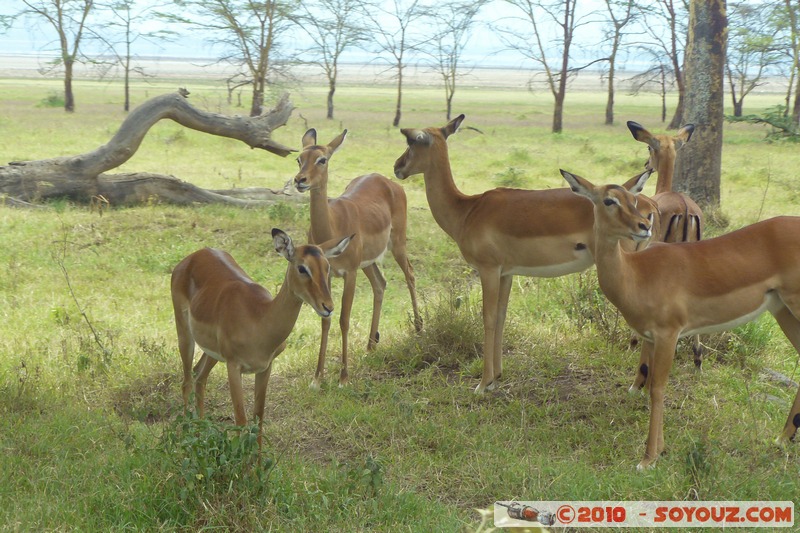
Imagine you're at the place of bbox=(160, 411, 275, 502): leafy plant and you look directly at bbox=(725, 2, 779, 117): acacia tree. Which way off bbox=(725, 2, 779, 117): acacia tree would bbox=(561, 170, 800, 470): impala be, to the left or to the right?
right

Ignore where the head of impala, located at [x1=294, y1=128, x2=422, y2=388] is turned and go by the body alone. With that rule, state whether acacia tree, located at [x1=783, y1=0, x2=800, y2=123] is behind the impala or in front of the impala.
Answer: behind

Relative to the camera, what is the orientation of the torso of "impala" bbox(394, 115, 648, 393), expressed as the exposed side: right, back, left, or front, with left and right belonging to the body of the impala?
left

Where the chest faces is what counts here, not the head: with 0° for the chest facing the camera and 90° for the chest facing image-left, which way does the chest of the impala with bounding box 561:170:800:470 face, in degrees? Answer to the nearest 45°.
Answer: approximately 90°

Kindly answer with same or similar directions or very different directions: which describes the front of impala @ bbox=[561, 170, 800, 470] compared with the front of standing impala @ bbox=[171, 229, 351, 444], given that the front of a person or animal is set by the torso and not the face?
very different directions

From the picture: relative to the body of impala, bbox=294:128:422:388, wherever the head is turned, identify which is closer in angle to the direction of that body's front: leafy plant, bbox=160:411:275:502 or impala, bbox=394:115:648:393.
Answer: the leafy plant

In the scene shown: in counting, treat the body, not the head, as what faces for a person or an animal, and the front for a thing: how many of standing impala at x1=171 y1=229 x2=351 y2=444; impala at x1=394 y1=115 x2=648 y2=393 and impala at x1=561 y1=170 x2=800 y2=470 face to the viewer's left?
2

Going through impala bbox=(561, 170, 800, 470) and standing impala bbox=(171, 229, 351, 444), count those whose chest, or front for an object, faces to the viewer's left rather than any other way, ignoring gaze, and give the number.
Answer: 1

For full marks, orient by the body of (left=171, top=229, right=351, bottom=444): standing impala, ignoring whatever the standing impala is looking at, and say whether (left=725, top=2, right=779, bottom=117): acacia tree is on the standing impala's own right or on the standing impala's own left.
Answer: on the standing impala's own left
